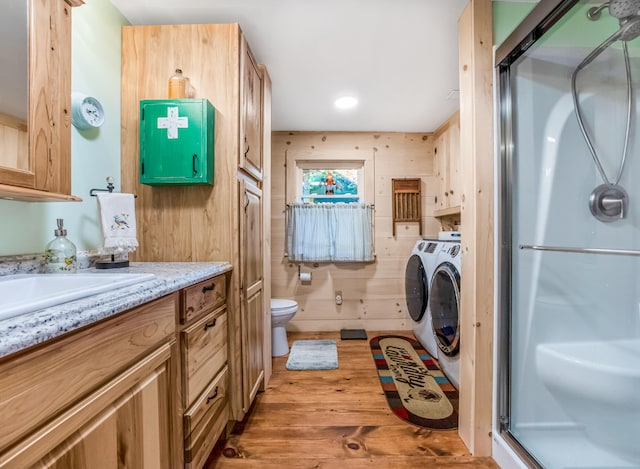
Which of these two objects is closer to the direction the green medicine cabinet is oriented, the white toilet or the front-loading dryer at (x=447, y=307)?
the front-loading dryer

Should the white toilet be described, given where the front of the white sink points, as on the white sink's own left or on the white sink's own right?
on the white sink's own left

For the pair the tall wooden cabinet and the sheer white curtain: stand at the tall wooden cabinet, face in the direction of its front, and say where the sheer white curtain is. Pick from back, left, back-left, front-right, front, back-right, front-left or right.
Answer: front-left

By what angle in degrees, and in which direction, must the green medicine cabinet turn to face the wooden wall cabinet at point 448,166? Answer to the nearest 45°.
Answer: approximately 90° to its left

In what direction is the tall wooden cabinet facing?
to the viewer's right

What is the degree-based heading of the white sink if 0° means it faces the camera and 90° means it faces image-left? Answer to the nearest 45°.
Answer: approximately 315°

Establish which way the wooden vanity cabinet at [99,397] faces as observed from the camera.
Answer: facing the viewer and to the right of the viewer

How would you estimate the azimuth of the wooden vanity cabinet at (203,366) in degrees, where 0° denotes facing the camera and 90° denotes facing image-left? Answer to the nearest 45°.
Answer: approximately 315°

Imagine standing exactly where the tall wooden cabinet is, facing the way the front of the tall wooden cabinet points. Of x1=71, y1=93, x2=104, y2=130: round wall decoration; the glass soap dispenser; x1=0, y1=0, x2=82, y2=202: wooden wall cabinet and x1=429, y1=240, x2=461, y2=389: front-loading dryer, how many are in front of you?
1
